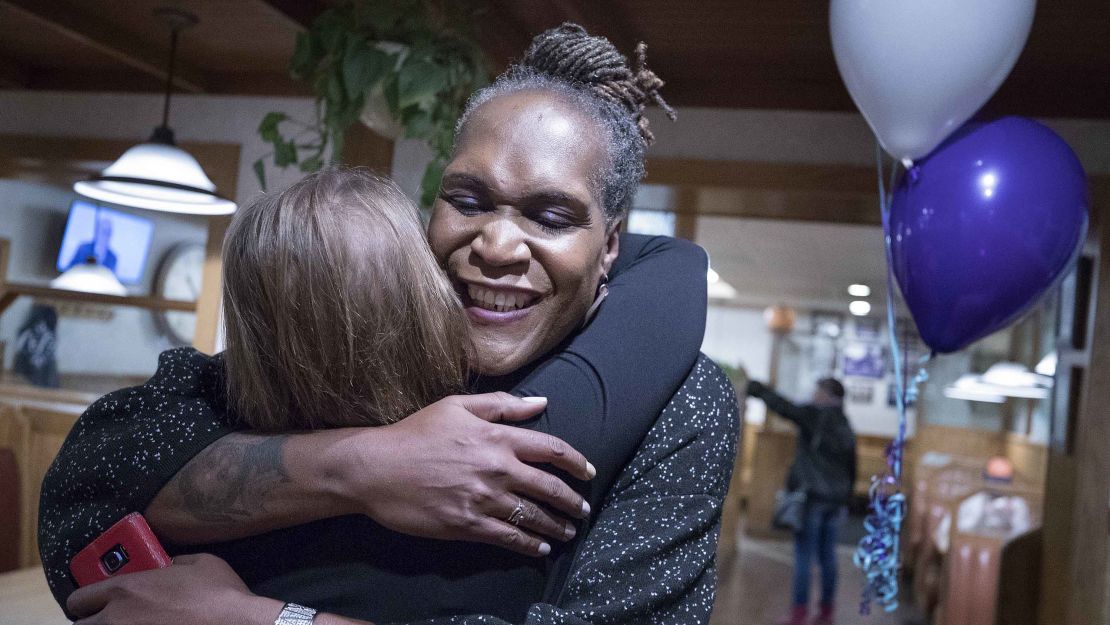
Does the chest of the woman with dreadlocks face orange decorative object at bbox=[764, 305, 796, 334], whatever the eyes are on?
no

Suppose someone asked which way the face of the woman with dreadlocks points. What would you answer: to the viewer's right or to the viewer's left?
to the viewer's left

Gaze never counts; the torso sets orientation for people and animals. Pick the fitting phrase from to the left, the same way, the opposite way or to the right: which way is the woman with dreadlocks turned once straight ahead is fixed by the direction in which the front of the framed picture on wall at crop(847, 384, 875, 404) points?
the same way

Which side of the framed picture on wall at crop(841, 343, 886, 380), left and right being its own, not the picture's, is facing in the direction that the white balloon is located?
front

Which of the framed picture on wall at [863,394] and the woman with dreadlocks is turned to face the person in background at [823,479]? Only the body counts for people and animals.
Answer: the framed picture on wall

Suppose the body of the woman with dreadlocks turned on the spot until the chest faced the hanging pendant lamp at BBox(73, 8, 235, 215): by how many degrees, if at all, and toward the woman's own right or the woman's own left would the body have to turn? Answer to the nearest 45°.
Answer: approximately 135° to the woman's own right

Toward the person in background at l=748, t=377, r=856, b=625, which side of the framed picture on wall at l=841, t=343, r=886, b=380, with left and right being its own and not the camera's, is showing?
front

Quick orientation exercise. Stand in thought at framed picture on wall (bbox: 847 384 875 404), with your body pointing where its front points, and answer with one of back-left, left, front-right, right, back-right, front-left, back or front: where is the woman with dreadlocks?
front

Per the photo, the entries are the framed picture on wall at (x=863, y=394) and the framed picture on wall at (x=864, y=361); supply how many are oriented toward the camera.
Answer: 2

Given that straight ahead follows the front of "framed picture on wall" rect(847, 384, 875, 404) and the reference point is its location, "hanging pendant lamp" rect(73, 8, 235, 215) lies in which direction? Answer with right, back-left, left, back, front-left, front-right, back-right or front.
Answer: front

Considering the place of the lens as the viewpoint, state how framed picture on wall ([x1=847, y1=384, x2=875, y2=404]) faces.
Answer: facing the viewer

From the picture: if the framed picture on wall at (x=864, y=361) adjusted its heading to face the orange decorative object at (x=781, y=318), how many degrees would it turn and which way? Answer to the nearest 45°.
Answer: approximately 45° to its right

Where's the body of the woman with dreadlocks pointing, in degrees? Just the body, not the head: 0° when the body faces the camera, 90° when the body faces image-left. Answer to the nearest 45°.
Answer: approximately 45°

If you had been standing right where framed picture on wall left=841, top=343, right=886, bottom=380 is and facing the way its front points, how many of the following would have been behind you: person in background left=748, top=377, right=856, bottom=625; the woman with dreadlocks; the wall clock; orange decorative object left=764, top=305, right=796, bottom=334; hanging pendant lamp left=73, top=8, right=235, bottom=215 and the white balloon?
0

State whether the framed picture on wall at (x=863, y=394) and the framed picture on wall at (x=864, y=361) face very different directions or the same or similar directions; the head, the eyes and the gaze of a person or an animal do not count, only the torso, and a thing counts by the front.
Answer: same or similar directions
